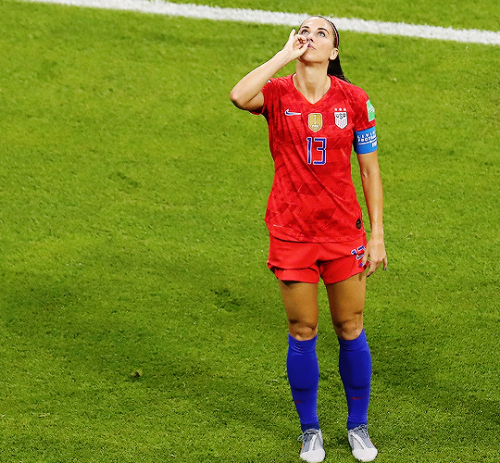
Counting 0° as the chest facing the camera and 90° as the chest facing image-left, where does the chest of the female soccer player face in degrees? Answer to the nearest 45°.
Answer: approximately 0°
